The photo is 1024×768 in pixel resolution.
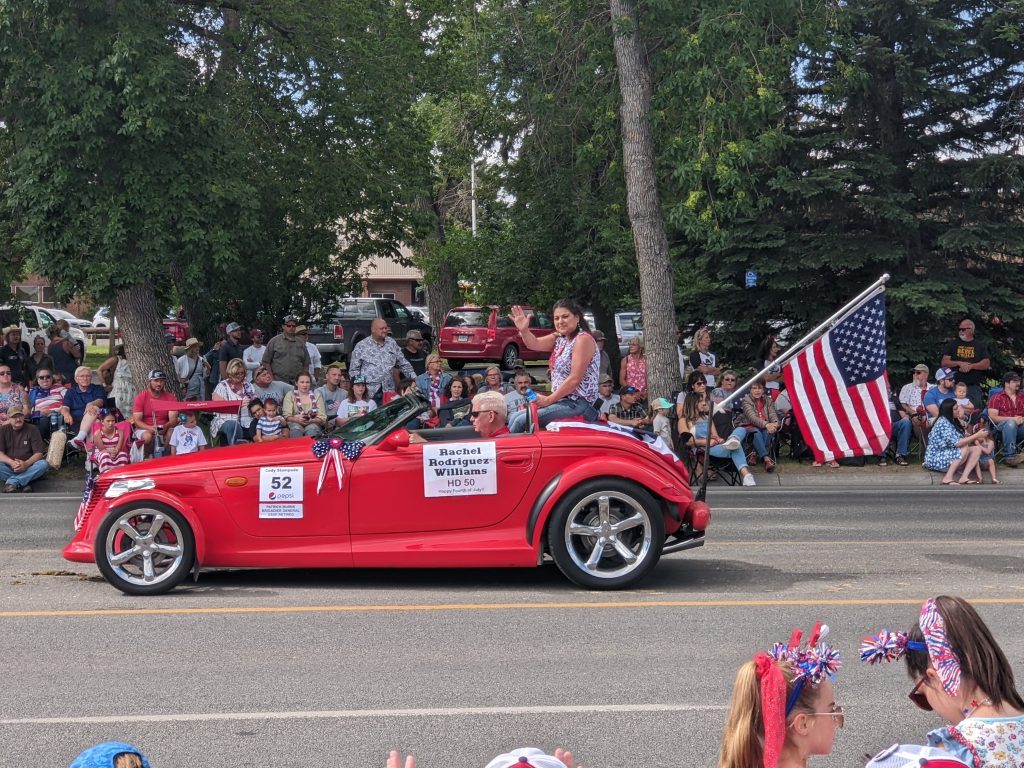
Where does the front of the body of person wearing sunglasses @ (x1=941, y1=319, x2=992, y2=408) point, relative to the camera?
toward the camera

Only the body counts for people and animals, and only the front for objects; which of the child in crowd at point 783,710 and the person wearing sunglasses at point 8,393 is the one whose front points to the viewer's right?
the child in crowd

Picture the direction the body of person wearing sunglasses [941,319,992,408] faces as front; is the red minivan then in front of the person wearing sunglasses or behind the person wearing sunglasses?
behind

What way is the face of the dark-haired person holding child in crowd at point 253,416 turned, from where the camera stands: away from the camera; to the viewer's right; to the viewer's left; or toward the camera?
toward the camera

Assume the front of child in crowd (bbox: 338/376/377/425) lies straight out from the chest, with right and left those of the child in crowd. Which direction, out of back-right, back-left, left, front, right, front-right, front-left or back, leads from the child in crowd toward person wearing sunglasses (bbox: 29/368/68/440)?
right

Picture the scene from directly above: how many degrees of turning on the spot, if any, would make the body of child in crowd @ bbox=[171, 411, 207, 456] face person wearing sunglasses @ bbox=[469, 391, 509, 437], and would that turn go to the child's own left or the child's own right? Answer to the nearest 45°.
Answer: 0° — they already face them

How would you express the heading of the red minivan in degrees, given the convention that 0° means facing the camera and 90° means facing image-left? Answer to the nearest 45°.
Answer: approximately 225°

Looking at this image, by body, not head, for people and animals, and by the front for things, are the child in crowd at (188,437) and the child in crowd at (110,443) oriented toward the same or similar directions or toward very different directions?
same or similar directions

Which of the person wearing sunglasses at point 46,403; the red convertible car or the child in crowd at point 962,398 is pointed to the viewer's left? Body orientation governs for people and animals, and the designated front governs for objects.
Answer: the red convertible car

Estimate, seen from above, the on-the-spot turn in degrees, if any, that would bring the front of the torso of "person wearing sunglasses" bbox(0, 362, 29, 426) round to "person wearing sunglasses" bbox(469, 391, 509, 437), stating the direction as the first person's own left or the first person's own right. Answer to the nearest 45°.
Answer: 0° — they already face them

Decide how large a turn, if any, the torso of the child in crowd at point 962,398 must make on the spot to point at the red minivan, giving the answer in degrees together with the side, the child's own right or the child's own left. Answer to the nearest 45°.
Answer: approximately 135° to the child's own right

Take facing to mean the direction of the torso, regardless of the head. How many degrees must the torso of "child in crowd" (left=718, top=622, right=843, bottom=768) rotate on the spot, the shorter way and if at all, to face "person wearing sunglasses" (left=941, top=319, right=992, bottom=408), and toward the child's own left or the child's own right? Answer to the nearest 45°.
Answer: approximately 90° to the child's own left

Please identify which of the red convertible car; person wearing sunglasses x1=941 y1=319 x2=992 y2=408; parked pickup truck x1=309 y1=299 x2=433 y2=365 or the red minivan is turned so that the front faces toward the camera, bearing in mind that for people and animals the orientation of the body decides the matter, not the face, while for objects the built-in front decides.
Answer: the person wearing sunglasses

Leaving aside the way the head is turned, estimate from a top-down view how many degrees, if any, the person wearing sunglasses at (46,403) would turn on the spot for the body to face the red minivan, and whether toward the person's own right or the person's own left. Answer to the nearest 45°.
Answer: approximately 135° to the person's own left

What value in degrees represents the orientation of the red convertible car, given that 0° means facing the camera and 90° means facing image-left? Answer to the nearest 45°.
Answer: approximately 90°

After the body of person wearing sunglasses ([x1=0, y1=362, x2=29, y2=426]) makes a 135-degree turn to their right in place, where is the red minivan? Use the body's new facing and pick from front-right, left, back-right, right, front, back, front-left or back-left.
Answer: right

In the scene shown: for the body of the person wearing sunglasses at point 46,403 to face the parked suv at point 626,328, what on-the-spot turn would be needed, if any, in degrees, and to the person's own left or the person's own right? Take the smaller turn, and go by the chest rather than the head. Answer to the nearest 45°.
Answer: approximately 135° to the person's own left

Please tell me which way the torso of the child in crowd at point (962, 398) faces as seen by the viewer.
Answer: toward the camera

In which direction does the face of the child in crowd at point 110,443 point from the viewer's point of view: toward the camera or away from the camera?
toward the camera
